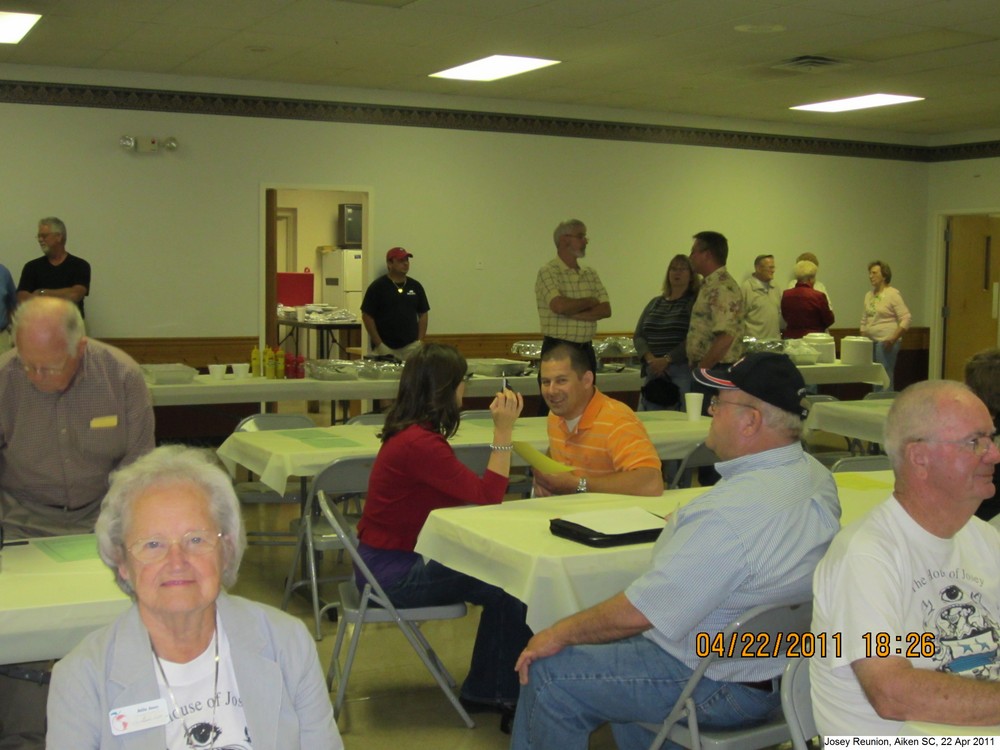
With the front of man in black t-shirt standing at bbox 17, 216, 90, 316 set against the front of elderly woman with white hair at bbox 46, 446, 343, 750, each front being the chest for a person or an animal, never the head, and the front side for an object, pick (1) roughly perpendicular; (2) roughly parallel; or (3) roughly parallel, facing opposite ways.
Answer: roughly parallel

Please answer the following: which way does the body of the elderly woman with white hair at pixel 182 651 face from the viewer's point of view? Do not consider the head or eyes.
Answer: toward the camera

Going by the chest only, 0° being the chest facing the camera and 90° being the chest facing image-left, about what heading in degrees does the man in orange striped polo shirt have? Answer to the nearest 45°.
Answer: approximately 45°

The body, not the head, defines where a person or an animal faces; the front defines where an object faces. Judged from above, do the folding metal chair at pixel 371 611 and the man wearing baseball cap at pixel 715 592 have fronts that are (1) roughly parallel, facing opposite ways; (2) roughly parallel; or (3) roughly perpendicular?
roughly parallel, facing opposite ways

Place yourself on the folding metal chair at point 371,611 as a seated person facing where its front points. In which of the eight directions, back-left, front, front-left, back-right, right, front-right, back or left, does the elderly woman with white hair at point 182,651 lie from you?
right

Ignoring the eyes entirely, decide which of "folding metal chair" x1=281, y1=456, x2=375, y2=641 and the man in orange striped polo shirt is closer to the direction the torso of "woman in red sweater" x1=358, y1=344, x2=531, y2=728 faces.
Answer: the man in orange striped polo shirt

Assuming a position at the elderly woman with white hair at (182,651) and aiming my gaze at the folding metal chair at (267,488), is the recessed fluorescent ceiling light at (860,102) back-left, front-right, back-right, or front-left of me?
front-right

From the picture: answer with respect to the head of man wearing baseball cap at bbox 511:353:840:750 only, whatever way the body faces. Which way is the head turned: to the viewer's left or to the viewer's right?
to the viewer's left

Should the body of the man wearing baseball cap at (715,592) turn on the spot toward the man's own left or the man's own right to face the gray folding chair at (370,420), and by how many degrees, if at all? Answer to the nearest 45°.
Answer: approximately 45° to the man's own right

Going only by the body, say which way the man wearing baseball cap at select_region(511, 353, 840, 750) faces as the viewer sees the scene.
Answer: to the viewer's left

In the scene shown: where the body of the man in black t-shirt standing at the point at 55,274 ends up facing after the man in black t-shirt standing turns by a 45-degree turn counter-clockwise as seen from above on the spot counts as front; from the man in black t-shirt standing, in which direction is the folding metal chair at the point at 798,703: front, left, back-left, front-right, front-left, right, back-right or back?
front-right

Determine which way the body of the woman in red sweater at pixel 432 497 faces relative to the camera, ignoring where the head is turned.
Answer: to the viewer's right

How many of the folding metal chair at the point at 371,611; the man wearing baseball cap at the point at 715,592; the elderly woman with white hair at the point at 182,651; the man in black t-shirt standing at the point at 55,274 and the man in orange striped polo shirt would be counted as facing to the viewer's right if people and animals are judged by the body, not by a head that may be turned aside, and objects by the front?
1

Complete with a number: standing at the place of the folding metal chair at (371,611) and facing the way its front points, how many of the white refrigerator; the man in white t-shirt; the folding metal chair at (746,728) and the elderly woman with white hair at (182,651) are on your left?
1

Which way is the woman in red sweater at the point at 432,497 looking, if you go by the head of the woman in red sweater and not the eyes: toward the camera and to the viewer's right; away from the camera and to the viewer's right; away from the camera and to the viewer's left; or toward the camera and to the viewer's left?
away from the camera and to the viewer's right

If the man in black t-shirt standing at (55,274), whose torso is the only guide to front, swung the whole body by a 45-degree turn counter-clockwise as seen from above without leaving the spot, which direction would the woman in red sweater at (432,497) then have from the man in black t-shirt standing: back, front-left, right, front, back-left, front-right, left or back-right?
front-right

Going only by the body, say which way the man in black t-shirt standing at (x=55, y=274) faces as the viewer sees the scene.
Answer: toward the camera

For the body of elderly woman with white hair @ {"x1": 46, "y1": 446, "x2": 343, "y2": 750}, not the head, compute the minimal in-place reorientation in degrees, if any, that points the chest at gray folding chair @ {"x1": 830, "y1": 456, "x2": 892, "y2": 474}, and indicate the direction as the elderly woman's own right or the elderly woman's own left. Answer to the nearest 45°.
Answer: approximately 135° to the elderly woman's own left

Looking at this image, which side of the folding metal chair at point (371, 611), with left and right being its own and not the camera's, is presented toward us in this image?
right
